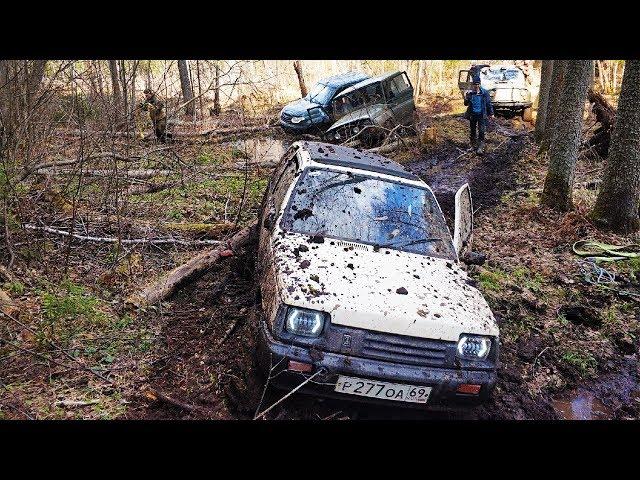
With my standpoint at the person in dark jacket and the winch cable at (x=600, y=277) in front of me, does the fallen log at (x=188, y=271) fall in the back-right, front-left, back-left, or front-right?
front-right

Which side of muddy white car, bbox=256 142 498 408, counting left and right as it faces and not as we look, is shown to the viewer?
front

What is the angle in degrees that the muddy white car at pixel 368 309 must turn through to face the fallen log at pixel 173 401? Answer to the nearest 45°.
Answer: approximately 90° to its right

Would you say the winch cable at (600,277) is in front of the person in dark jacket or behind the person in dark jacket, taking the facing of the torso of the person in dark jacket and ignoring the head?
in front

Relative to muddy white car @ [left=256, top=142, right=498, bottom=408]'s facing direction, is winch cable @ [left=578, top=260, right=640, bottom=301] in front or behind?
behind

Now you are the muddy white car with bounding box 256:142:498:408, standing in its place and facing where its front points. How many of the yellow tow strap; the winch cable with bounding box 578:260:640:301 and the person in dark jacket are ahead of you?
0

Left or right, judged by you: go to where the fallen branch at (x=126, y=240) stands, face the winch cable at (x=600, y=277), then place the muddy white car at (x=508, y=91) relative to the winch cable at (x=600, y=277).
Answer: left

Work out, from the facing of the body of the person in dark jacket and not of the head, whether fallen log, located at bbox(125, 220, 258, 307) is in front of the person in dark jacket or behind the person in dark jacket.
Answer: in front

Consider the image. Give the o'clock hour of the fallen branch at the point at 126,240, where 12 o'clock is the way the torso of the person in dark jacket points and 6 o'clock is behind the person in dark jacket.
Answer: The fallen branch is roughly at 1 o'clock from the person in dark jacket.

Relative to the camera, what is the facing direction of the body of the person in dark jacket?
toward the camera

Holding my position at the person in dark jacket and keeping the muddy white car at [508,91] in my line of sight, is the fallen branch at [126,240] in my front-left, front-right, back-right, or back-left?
back-left

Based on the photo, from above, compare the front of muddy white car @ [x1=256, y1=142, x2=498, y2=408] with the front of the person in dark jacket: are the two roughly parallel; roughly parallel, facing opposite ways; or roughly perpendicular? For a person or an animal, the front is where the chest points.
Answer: roughly parallel

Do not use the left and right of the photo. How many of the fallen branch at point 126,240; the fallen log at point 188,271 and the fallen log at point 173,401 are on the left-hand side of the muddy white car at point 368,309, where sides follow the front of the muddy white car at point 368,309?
0

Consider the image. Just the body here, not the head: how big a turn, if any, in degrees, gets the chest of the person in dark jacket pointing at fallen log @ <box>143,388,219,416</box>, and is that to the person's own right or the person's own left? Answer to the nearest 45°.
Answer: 0° — they already face it

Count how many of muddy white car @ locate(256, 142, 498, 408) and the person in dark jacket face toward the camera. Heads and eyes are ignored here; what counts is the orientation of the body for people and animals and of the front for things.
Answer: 2

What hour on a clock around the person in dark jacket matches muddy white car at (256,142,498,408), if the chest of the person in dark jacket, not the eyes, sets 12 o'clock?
The muddy white car is roughly at 12 o'clock from the person in dark jacket.

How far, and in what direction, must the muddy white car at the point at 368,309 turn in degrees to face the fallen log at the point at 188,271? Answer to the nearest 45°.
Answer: approximately 135° to its right

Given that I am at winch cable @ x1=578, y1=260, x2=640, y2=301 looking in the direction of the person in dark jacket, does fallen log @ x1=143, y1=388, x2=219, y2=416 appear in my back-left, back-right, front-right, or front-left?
back-left
